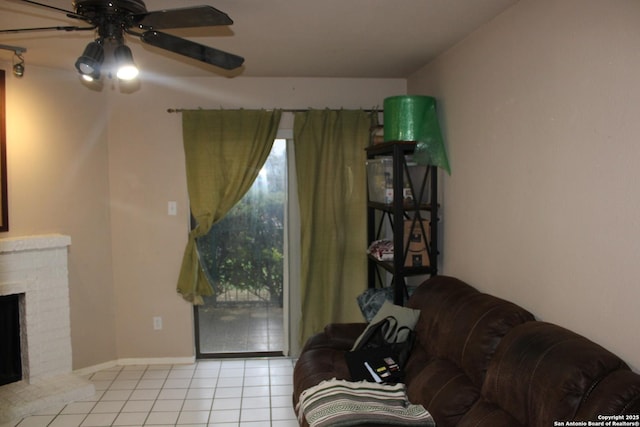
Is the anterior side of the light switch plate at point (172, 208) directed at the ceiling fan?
yes

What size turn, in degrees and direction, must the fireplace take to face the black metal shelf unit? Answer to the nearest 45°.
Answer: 0° — it already faces it

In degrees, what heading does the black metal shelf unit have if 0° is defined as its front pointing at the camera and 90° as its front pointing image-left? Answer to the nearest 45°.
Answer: approximately 45°

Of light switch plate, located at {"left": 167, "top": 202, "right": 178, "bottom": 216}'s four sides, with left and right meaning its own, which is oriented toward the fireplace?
right

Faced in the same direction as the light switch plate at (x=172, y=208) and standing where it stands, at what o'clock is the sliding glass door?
The sliding glass door is roughly at 9 o'clock from the light switch plate.

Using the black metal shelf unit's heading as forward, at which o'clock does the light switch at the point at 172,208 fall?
The light switch is roughly at 2 o'clock from the black metal shelf unit.

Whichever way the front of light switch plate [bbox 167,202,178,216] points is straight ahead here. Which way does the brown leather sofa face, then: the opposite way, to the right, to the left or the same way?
to the right
